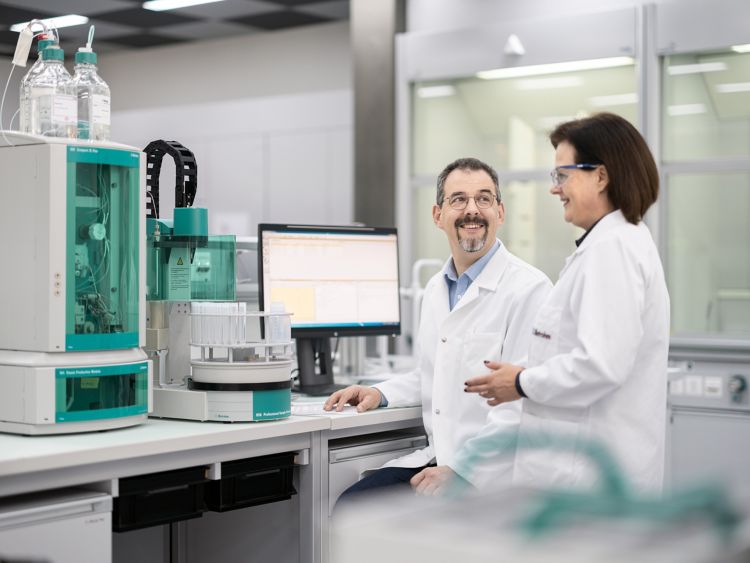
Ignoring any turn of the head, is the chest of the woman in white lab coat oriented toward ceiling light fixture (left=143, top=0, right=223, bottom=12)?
no

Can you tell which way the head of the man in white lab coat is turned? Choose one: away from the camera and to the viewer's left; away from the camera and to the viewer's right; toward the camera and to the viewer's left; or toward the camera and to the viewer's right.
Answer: toward the camera and to the viewer's right

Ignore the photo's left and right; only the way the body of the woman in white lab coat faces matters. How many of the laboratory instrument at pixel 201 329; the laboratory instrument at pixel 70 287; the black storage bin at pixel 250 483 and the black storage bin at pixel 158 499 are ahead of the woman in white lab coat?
4

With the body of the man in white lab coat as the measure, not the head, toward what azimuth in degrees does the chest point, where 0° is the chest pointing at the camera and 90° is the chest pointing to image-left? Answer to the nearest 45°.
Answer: approximately 45°

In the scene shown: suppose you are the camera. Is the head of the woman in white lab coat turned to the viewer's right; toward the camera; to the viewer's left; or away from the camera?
to the viewer's left

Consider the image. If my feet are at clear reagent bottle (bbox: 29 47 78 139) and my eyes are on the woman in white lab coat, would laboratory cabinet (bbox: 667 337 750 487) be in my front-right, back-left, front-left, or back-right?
front-left

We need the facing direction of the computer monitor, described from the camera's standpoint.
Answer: facing the viewer and to the right of the viewer

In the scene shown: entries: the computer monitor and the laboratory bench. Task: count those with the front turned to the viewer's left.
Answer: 0

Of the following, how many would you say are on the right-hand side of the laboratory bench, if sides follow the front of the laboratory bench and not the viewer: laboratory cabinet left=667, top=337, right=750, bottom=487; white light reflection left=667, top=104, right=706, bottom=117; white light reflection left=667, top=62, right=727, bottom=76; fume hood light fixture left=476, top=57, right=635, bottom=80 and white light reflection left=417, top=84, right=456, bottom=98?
0

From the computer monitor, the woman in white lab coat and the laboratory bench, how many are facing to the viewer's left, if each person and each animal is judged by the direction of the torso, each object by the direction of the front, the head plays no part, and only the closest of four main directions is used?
1

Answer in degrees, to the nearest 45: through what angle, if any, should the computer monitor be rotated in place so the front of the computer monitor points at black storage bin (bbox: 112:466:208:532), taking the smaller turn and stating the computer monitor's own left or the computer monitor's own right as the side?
approximately 90° to the computer monitor's own right

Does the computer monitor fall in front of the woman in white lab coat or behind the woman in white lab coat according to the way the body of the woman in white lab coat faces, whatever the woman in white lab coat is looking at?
in front

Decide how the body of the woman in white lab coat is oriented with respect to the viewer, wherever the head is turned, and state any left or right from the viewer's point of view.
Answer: facing to the left of the viewer

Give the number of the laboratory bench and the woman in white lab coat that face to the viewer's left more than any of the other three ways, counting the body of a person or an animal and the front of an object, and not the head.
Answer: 1
